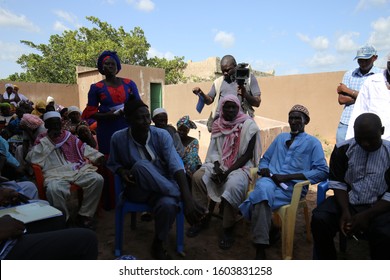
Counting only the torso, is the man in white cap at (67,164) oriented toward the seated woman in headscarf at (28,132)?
no

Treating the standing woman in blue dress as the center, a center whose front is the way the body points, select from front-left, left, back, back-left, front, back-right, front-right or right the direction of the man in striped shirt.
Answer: front-left

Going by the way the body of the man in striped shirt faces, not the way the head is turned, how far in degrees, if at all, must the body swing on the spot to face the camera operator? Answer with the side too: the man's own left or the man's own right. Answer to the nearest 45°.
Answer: approximately 135° to the man's own right

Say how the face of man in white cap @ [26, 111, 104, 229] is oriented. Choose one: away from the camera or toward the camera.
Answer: toward the camera

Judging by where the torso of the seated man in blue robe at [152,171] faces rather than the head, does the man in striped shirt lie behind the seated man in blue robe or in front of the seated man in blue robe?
in front

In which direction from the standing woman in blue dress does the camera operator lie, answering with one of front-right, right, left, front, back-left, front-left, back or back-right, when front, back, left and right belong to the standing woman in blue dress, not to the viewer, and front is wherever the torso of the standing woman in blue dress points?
left

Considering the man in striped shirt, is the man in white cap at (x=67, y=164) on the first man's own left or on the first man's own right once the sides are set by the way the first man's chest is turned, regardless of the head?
on the first man's own right

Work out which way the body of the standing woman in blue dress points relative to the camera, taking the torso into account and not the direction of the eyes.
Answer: toward the camera

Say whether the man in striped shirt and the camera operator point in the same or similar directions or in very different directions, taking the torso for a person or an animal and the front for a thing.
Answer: same or similar directions

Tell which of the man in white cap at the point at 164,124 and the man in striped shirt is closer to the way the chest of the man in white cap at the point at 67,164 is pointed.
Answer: the man in striped shirt

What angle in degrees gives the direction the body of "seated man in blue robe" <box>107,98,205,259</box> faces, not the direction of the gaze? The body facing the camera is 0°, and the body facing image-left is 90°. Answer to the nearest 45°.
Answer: approximately 315°

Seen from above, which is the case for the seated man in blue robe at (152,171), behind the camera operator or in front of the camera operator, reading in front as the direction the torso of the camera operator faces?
in front

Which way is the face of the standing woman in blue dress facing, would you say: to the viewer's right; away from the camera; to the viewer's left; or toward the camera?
toward the camera
